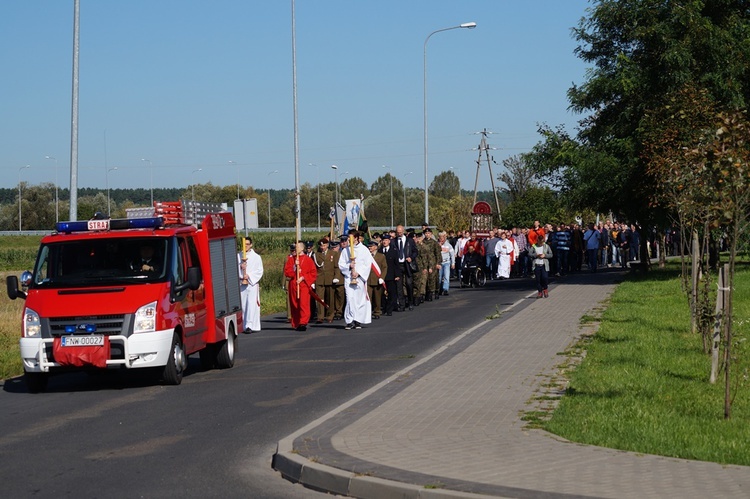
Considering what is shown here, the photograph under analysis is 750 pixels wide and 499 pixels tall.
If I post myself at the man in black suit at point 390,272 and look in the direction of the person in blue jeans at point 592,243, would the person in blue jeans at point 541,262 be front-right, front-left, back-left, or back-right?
front-right

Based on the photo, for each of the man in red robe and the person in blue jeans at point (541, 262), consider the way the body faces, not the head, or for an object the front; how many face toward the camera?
2

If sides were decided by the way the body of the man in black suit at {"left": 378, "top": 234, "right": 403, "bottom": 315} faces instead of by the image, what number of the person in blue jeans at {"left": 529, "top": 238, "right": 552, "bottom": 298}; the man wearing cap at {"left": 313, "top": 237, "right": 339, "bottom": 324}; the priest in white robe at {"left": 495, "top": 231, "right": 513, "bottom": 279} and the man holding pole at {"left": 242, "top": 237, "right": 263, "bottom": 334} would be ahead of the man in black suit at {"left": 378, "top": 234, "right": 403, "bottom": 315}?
2

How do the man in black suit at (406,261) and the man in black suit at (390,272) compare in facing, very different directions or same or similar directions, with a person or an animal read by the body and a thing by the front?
same or similar directions

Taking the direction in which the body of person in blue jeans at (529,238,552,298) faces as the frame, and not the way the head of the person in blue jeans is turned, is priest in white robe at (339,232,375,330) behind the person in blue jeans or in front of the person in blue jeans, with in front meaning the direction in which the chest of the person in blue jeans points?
in front

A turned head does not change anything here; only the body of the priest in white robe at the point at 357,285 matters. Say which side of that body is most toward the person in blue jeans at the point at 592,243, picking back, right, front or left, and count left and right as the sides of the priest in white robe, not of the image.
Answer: back

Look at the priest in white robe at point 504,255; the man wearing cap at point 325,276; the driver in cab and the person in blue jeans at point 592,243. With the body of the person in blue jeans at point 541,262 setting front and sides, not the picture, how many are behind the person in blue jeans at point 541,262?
2

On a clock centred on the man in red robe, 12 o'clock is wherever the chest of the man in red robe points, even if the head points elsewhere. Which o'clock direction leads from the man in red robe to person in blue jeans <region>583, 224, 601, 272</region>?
The person in blue jeans is roughly at 7 o'clock from the man in red robe.

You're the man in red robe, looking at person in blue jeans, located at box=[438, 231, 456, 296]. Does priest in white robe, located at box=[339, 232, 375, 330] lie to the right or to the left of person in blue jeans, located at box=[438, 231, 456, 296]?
right

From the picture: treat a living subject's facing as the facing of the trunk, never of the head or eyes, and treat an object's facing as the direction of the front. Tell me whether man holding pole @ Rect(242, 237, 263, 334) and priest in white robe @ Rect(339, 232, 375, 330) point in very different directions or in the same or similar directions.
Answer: same or similar directions

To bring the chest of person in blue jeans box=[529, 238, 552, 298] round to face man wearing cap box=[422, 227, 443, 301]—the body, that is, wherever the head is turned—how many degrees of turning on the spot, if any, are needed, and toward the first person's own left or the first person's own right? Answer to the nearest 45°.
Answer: approximately 135° to the first person's own right
